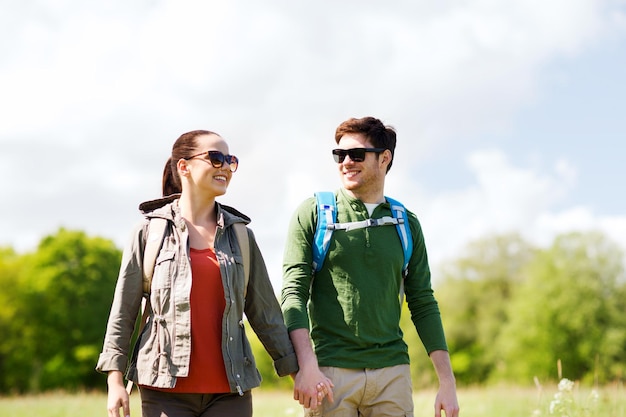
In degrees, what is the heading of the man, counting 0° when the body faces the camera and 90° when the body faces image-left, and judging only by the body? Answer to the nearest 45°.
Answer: approximately 0°

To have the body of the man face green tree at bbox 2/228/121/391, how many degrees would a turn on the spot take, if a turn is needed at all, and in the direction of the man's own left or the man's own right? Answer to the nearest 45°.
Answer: approximately 135° to the man's own right

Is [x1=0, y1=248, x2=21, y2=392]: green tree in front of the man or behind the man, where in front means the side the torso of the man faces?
behind

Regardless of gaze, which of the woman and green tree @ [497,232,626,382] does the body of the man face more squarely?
the woman

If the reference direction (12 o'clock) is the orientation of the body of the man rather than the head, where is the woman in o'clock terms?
The woman is roughly at 2 o'clock from the man.

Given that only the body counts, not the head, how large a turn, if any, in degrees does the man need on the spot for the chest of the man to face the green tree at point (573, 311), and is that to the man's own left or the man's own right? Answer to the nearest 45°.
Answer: approximately 180°

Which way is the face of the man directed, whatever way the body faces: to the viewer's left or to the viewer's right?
to the viewer's left
